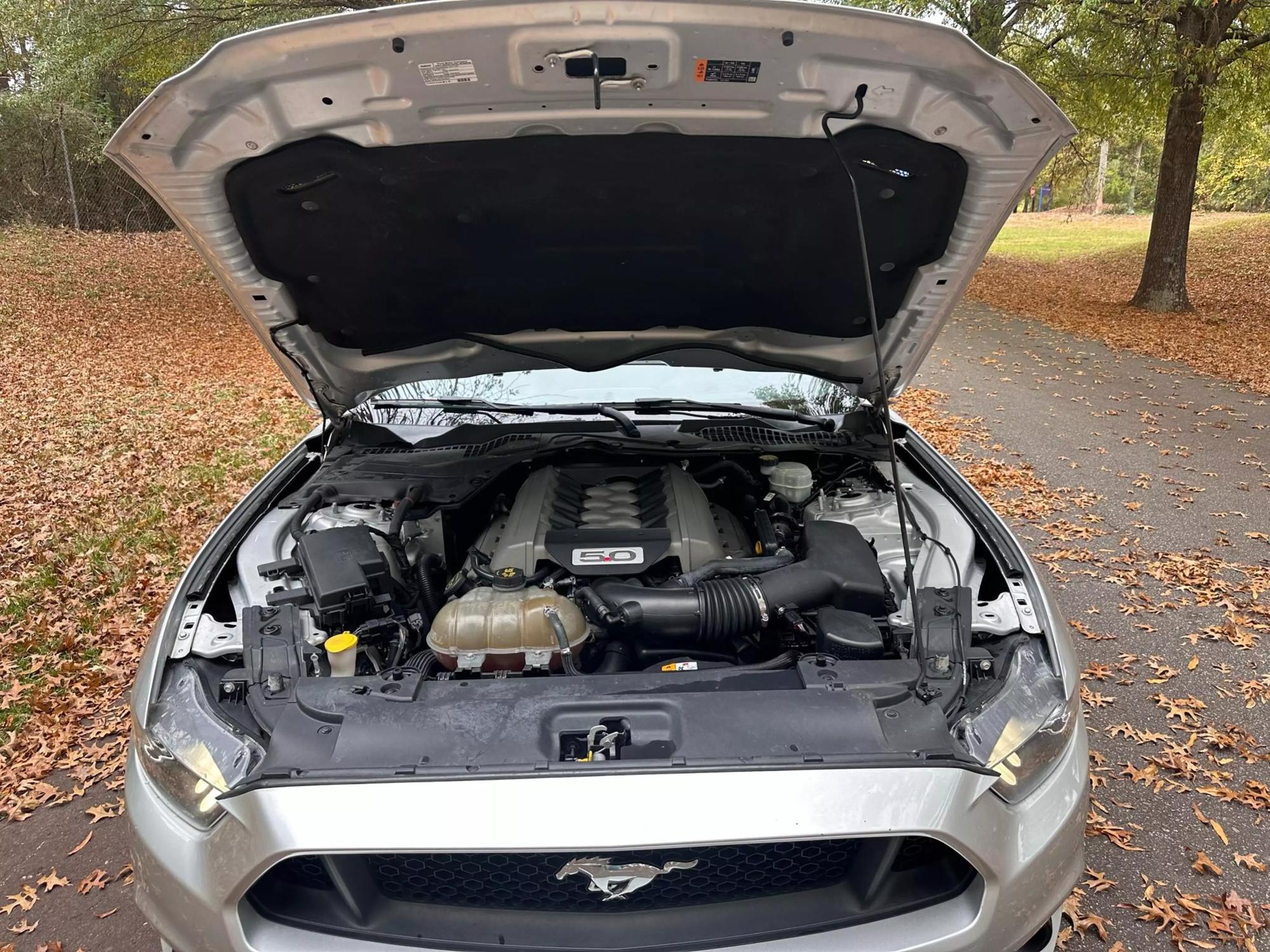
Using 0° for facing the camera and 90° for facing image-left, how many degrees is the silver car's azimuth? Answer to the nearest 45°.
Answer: approximately 0°

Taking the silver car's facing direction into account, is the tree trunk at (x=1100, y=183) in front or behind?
behind

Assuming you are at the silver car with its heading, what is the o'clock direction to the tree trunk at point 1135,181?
The tree trunk is roughly at 7 o'clock from the silver car.

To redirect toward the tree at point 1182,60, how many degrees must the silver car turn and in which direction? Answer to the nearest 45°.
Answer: approximately 135° to its left
